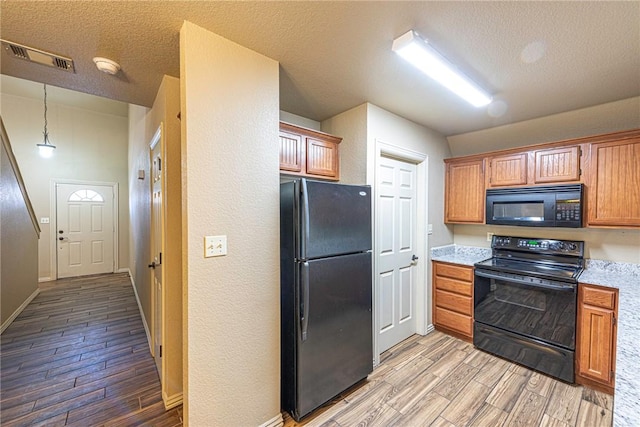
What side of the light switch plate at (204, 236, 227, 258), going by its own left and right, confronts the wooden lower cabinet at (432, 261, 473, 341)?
left

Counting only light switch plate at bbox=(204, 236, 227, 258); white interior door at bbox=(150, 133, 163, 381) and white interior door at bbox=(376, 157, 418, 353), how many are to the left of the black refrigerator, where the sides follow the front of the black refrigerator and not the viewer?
1

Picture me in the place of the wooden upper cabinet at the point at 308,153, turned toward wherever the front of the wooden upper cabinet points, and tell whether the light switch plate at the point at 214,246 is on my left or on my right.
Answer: on my right

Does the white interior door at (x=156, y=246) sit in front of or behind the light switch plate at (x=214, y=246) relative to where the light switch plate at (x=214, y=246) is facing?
behind

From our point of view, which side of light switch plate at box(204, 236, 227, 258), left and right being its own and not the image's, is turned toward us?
front

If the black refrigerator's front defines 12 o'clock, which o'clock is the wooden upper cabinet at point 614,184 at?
The wooden upper cabinet is roughly at 10 o'clock from the black refrigerator.

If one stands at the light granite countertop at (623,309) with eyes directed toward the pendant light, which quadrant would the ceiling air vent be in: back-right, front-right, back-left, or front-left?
front-left

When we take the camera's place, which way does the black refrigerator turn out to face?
facing the viewer and to the right of the viewer

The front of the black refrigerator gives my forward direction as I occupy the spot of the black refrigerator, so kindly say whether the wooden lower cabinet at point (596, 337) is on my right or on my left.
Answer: on my left

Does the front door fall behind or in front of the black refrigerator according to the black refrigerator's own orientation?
behind

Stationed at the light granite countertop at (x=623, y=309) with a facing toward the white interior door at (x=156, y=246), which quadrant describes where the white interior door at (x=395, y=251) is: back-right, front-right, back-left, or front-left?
front-right

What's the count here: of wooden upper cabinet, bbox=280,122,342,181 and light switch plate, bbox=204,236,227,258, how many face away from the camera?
0
